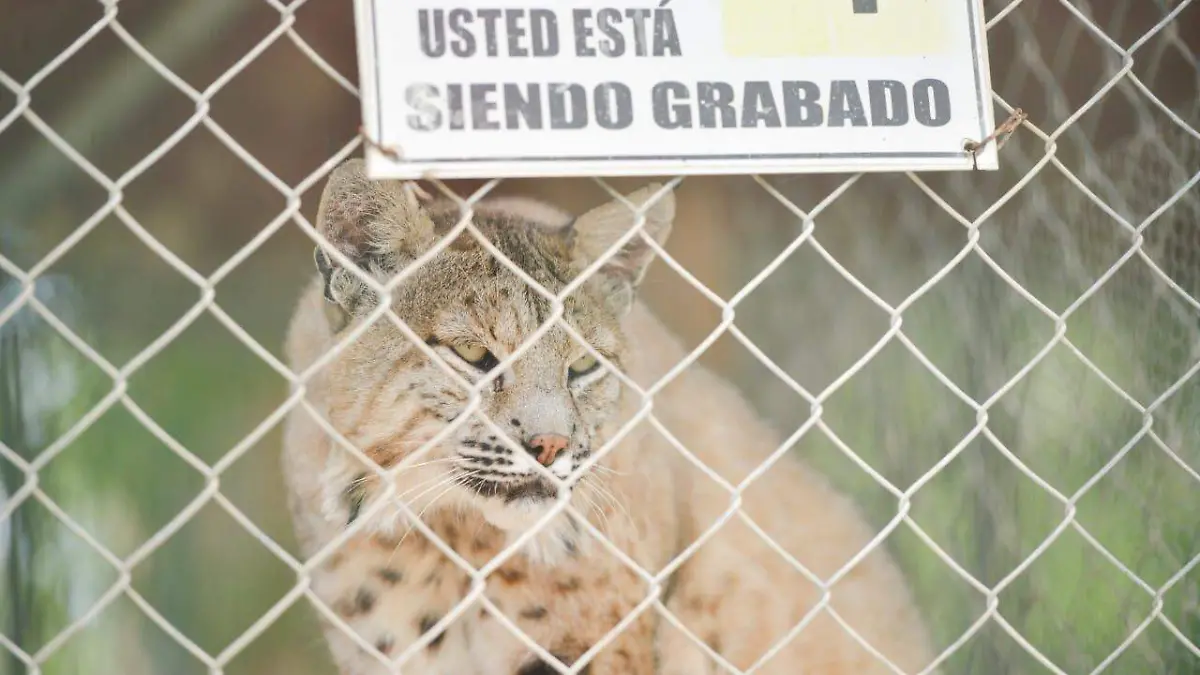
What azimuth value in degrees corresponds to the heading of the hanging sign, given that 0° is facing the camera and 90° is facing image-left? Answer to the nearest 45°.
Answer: approximately 0°
